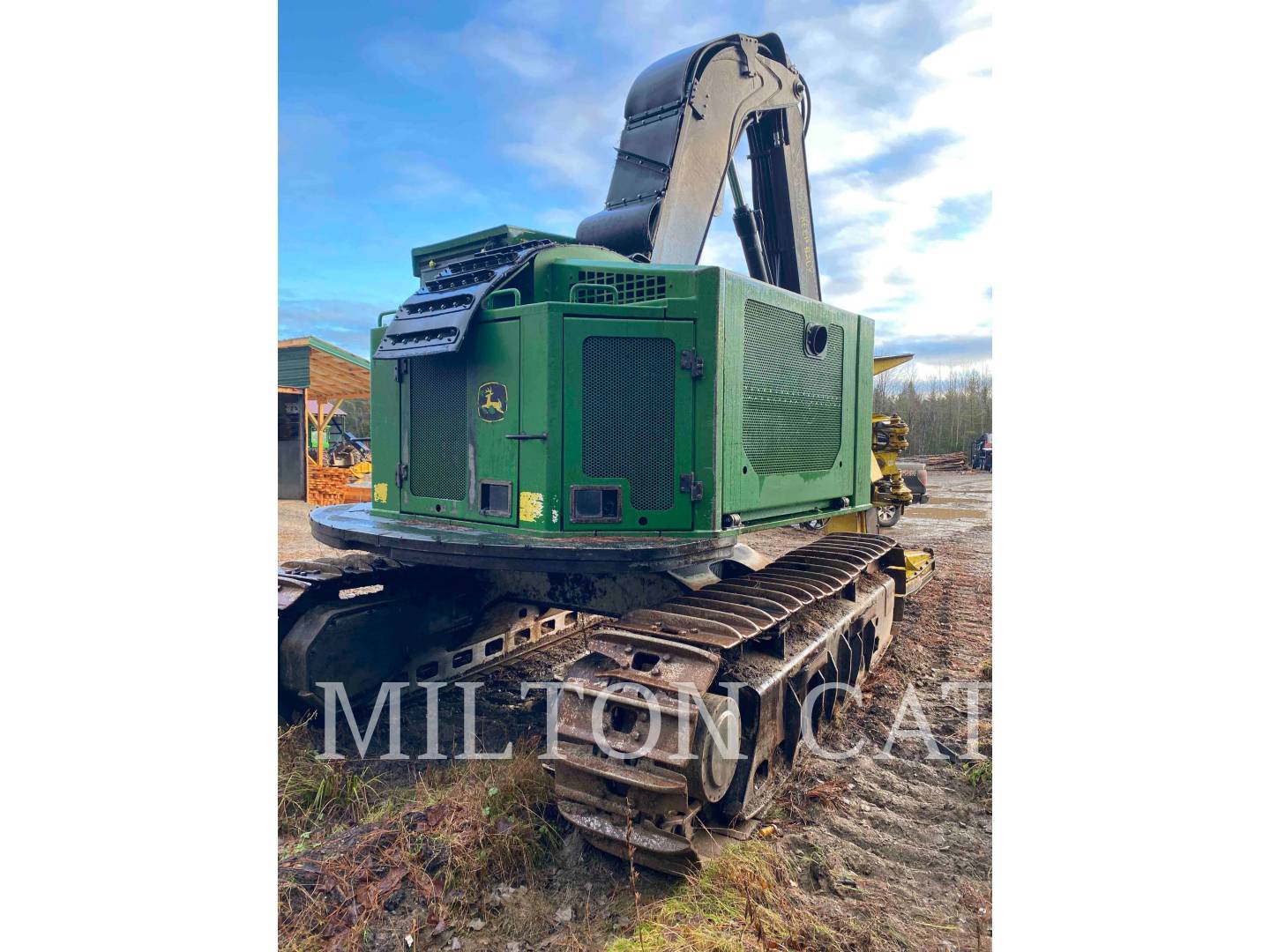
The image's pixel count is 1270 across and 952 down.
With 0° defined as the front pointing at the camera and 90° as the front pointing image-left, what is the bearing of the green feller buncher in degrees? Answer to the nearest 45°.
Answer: approximately 225°

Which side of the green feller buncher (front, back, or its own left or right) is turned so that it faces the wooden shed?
left
